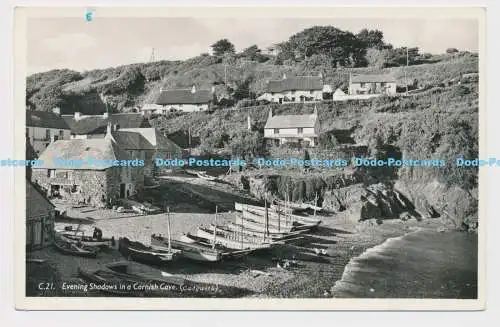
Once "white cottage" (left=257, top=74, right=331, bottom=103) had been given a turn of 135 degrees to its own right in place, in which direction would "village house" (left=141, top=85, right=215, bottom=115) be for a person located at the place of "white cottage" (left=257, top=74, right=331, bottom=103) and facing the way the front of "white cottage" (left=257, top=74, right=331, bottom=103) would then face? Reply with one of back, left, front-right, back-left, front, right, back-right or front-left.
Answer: front-left

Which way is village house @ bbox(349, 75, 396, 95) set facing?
toward the camera

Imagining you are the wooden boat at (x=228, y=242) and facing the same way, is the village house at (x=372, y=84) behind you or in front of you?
in front

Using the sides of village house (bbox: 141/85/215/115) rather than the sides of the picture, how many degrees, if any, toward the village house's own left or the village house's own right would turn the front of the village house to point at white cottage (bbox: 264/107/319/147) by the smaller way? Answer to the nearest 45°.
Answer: approximately 90° to the village house's own left

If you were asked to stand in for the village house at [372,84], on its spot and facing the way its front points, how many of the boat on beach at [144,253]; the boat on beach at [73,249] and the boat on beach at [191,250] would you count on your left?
0

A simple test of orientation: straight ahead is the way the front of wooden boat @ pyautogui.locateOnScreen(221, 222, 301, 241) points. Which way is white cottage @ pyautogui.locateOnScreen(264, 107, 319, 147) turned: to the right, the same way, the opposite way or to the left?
to the right

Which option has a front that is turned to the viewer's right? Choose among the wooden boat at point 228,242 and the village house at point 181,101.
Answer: the wooden boat

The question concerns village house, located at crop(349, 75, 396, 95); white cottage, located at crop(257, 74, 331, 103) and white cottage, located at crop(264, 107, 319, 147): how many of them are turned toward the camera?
3

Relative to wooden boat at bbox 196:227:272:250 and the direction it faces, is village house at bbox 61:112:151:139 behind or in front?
behind

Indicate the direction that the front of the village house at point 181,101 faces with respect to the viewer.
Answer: facing the viewer

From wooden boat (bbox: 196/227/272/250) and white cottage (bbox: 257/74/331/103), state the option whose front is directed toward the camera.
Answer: the white cottage
